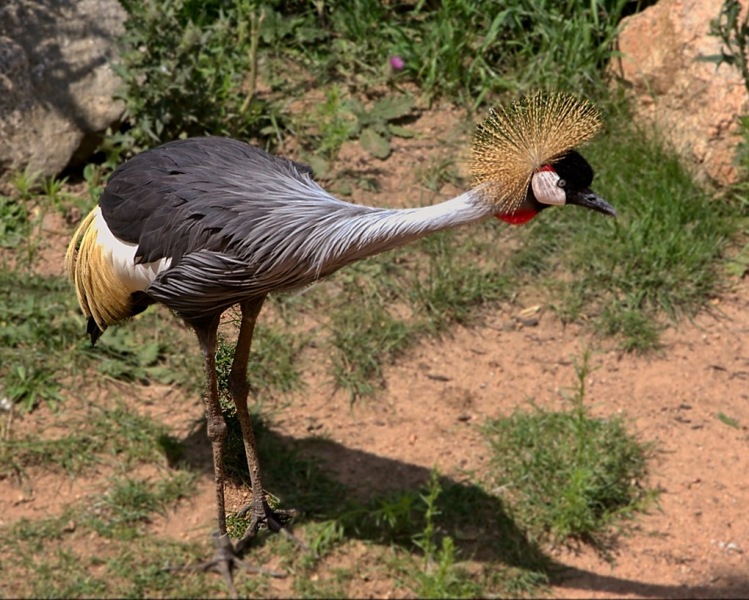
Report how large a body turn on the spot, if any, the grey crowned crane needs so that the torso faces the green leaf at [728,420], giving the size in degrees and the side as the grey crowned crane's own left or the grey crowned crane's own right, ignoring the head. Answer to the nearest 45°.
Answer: approximately 45° to the grey crowned crane's own left

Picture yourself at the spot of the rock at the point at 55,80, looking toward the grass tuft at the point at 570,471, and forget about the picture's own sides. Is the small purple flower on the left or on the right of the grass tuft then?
left

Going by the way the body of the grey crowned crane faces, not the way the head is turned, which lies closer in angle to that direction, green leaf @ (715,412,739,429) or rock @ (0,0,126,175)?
the green leaf

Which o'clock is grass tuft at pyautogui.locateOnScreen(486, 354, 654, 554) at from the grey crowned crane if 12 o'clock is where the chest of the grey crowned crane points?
The grass tuft is roughly at 11 o'clock from the grey crowned crane.

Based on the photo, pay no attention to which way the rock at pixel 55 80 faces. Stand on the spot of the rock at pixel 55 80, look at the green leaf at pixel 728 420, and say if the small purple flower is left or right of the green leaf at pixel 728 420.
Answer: left

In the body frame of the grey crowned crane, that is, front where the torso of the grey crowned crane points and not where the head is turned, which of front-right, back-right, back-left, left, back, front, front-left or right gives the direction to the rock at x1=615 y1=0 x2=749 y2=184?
front-left

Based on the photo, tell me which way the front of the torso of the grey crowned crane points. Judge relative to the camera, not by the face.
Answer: to the viewer's right

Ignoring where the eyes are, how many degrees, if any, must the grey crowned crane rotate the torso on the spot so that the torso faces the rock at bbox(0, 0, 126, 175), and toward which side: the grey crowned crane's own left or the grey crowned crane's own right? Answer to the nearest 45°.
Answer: approximately 135° to the grey crowned crane's own left
